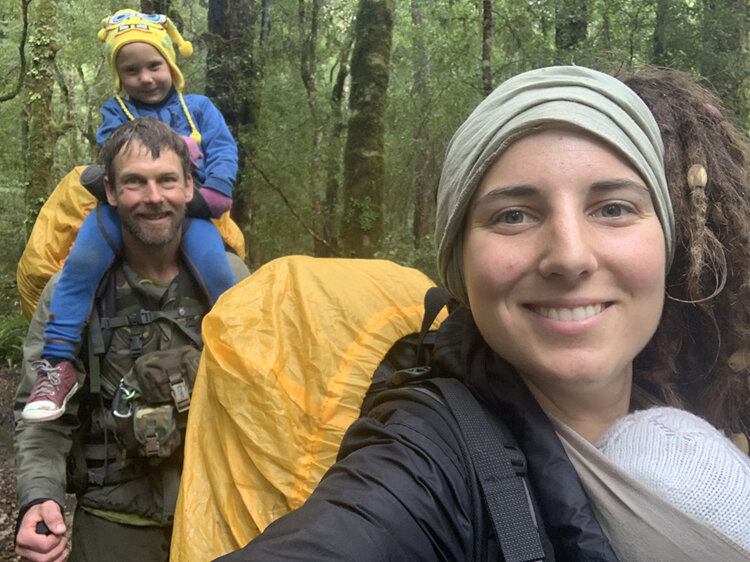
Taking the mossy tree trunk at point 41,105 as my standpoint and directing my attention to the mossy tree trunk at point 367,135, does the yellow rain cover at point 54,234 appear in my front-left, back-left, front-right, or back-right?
front-right

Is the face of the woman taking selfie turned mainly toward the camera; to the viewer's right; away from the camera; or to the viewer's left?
toward the camera

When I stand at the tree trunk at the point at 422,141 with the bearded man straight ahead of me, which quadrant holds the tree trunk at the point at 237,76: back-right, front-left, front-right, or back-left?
front-right

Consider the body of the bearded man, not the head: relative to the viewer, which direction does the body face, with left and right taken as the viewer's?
facing the viewer

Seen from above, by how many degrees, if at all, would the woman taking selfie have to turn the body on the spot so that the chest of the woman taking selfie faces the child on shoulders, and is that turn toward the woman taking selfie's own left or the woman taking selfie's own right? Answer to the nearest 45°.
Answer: approximately 135° to the woman taking selfie's own right

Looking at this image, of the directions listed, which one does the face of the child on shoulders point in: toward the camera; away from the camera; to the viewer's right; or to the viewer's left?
toward the camera

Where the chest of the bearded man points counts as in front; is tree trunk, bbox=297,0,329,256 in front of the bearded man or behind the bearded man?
behind

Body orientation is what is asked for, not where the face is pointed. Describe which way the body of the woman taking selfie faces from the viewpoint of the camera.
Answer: toward the camera

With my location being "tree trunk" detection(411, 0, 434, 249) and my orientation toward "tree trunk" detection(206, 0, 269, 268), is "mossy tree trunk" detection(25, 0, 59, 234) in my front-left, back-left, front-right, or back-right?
front-right

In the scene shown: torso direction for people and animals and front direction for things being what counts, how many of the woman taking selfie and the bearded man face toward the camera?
2

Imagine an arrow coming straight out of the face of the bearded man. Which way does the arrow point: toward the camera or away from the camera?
toward the camera
